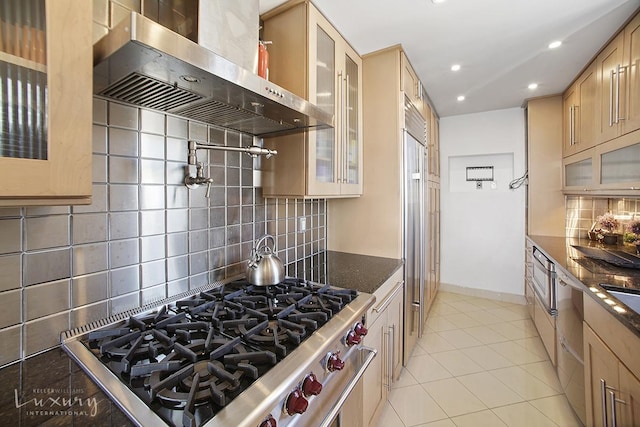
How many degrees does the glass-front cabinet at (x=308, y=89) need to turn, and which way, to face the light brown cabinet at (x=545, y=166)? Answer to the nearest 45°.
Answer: approximately 90° to its left

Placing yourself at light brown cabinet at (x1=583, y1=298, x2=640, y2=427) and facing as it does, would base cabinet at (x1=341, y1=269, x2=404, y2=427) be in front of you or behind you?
in front

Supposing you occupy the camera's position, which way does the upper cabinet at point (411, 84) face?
facing to the right of the viewer

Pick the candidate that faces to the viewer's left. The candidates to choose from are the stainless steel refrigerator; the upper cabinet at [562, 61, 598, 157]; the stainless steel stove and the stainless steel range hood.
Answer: the upper cabinet

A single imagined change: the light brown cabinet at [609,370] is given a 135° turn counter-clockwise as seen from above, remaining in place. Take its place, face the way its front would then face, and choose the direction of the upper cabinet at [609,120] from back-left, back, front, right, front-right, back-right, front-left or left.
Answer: back-left

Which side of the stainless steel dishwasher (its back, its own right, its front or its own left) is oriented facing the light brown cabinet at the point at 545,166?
right

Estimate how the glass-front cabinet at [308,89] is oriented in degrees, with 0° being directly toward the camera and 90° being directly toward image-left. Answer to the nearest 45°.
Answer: approximately 315°

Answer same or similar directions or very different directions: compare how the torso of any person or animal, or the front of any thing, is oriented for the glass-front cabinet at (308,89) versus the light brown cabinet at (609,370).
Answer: very different directions

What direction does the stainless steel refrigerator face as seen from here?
to the viewer's right

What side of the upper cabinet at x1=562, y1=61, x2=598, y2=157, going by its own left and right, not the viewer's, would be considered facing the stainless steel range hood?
left

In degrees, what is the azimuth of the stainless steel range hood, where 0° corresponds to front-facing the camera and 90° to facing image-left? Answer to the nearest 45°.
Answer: approximately 315°

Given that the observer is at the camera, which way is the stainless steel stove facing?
facing the viewer and to the right of the viewer

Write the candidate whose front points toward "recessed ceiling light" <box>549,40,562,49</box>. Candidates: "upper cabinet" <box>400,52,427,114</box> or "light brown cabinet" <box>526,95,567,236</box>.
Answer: the upper cabinet

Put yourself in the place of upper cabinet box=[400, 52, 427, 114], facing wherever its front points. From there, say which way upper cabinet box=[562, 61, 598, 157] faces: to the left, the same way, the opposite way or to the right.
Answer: the opposite way

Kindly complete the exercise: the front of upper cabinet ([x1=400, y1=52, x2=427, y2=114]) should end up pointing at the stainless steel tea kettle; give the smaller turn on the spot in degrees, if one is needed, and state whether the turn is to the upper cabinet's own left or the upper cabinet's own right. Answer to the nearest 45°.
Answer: approximately 135° to the upper cabinet's own right

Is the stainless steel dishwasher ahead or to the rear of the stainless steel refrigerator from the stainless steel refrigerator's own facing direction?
ahead
